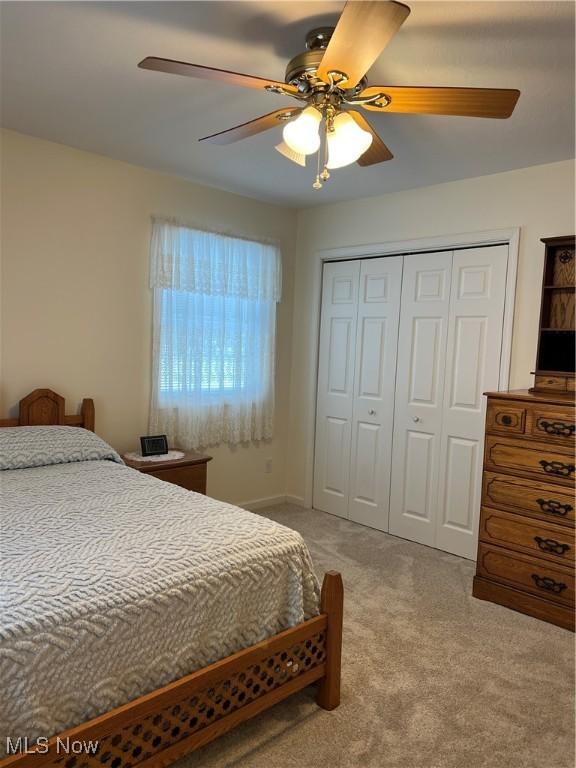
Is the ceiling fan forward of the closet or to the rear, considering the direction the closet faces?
forward

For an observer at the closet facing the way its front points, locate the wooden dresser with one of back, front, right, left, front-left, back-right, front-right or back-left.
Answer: left

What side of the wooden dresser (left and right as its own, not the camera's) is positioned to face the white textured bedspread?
front

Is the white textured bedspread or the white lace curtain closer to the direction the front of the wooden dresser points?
the white textured bedspread

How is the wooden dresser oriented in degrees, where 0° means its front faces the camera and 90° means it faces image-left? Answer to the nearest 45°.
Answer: approximately 45°

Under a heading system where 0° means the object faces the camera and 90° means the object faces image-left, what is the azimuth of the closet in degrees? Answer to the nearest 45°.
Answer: approximately 45°

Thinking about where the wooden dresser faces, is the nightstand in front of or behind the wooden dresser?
in front

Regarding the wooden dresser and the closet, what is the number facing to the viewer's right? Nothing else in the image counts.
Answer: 0
